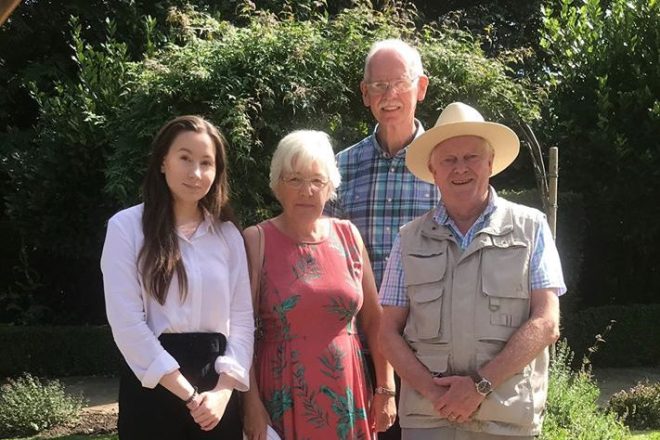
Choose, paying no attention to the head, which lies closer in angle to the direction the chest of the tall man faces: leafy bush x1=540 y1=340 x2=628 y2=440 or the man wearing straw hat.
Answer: the man wearing straw hat

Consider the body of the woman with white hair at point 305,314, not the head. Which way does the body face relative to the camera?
toward the camera

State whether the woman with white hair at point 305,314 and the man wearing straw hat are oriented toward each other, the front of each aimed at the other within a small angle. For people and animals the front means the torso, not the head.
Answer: no

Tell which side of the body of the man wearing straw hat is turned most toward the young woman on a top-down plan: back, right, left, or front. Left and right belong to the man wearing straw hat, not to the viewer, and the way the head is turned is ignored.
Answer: right

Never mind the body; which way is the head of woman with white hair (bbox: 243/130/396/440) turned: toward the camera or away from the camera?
toward the camera

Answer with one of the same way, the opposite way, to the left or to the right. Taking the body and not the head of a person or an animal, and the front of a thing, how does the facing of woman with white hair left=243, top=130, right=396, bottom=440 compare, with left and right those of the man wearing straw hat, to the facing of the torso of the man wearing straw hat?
the same way

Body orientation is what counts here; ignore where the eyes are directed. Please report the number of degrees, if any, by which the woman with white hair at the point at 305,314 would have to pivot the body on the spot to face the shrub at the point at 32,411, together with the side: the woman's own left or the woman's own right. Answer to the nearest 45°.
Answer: approximately 135° to the woman's own right

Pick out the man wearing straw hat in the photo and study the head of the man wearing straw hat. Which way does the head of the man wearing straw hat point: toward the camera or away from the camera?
toward the camera

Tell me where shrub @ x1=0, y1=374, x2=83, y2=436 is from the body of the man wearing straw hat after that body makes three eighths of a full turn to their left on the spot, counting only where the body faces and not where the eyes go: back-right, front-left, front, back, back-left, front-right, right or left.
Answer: left

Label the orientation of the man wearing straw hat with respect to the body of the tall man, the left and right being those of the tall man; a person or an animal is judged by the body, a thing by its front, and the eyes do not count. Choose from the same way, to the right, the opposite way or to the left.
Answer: the same way

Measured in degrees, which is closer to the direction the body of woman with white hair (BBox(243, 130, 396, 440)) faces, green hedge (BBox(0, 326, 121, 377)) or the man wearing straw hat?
the man wearing straw hat

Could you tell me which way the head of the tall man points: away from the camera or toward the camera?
toward the camera

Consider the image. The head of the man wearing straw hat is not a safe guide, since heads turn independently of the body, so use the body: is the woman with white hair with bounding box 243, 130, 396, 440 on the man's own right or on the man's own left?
on the man's own right

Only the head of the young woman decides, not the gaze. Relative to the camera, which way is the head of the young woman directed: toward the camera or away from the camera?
toward the camera
